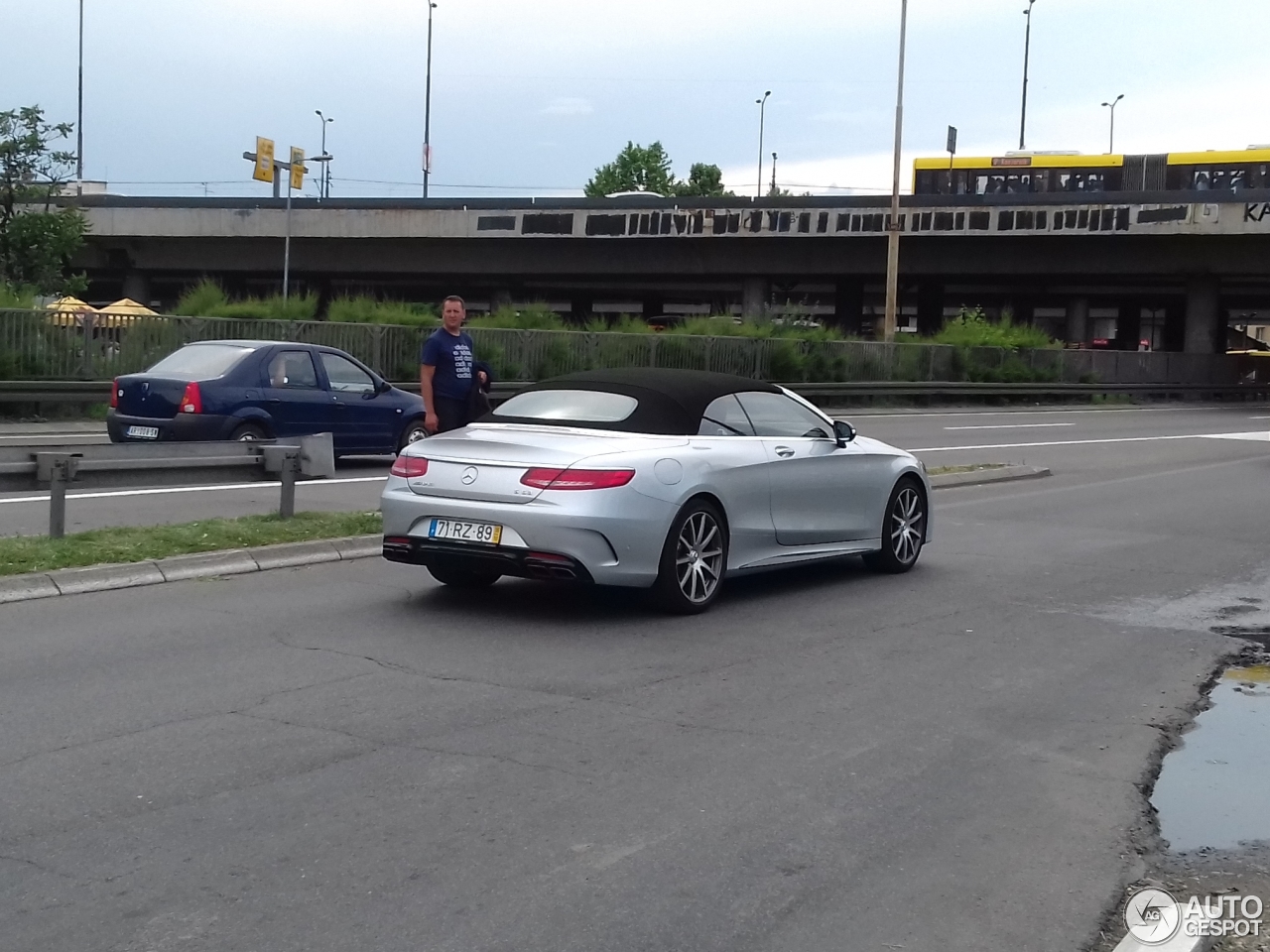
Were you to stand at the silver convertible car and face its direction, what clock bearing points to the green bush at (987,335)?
The green bush is roughly at 11 o'clock from the silver convertible car.

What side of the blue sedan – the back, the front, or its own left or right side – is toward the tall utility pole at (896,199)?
front

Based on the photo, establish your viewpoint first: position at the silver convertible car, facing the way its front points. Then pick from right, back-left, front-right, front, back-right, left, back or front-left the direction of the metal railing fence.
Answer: front-left

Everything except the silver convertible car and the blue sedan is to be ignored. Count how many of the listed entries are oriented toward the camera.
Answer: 0

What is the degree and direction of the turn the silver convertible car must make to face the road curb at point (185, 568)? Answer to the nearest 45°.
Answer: approximately 135° to its left

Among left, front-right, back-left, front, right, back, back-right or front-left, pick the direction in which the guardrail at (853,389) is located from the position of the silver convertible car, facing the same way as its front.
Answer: front-left

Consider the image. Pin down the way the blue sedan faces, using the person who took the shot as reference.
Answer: facing away from the viewer and to the right of the viewer

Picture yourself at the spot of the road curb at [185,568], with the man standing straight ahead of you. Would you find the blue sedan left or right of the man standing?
left

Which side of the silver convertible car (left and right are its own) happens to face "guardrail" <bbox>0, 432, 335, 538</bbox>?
left

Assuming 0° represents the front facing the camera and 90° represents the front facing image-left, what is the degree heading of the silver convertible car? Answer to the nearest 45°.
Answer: approximately 225°
